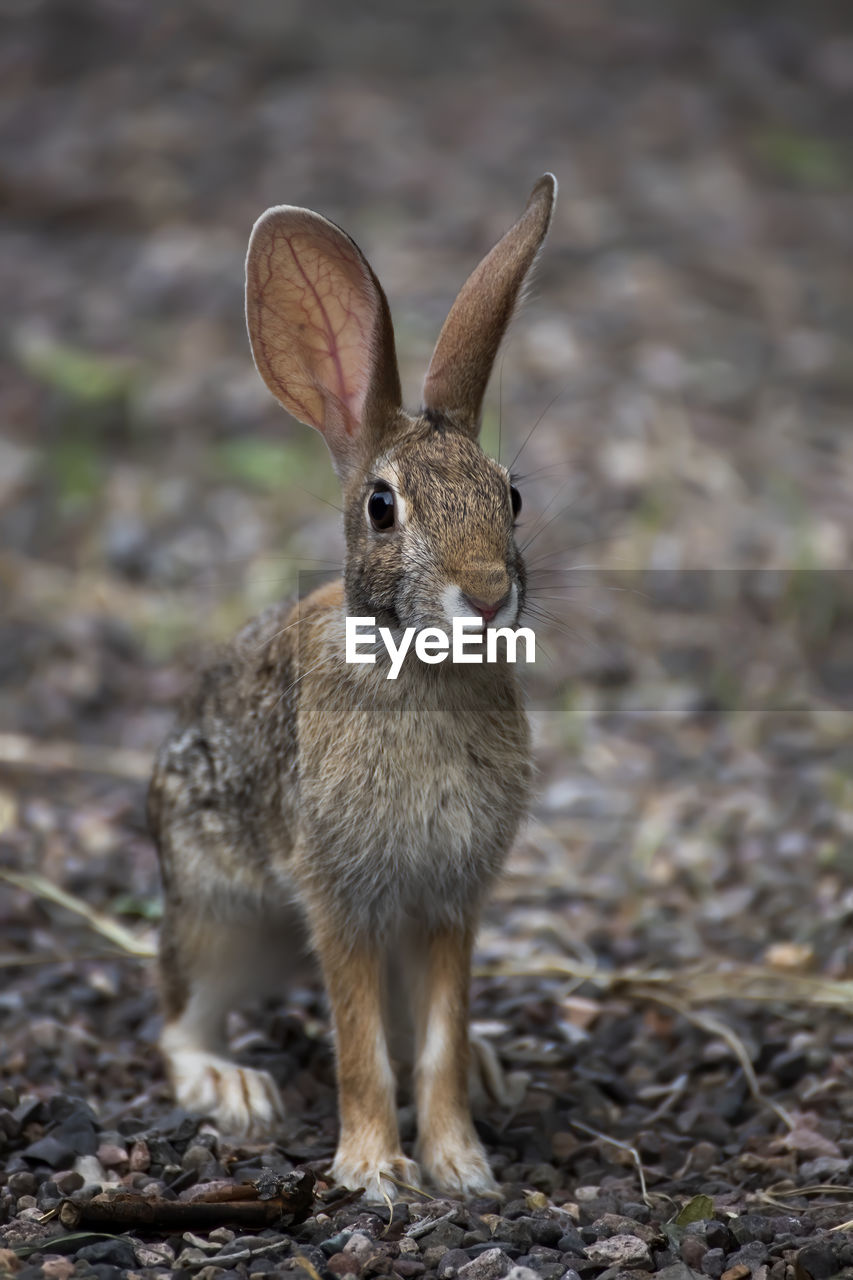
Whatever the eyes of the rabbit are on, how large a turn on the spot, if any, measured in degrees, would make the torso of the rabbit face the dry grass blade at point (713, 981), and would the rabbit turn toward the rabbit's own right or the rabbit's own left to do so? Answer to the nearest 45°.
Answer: approximately 90° to the rabbit's own left

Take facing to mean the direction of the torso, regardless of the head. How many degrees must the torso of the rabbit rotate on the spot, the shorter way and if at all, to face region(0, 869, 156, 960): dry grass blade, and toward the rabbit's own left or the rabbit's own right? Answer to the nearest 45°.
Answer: approximately 180°

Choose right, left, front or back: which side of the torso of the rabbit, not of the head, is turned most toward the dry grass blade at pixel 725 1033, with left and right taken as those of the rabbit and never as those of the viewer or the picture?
left

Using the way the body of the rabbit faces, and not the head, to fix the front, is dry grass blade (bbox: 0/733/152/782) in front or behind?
behind

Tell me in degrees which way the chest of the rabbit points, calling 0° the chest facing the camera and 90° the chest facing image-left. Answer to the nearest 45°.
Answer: approximately 315°
